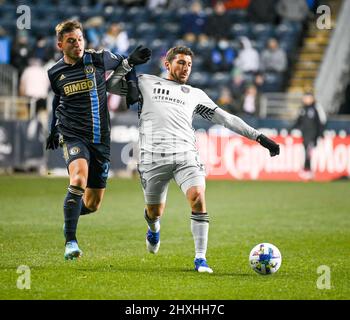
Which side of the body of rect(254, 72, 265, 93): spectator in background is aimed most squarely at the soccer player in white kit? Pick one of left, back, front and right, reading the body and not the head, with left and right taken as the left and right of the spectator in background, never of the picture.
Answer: front

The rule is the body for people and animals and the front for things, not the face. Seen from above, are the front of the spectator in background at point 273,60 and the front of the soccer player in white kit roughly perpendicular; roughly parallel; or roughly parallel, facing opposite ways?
roughly parallel

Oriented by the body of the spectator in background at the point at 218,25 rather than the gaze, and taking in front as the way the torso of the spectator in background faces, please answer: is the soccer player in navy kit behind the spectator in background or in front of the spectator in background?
in front

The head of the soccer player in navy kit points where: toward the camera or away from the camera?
toward the camera

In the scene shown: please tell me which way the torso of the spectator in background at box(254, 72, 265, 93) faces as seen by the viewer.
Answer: toward the camera

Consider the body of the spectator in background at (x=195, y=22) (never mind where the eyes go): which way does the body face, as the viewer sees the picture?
toward the camera

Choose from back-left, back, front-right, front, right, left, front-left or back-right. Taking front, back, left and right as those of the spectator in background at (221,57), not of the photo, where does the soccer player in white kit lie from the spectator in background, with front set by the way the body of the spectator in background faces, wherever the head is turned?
front

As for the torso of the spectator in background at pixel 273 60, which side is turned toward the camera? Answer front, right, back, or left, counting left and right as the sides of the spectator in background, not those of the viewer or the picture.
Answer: front

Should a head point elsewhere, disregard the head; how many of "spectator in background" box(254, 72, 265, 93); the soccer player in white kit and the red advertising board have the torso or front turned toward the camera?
3

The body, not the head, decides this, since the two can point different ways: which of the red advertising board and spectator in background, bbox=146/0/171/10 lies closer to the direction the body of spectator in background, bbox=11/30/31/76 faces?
the red advertising board

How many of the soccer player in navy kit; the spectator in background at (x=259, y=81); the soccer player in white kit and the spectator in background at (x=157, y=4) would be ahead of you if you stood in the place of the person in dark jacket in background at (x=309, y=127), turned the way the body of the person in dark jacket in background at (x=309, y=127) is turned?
2
